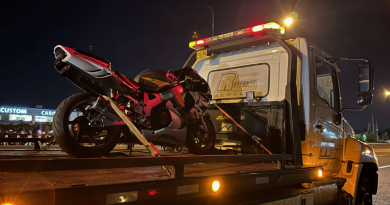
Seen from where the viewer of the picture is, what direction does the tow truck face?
facing away from the viewer and to the right of the viewer

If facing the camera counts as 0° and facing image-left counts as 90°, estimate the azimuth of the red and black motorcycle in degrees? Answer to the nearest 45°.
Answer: approximately 225°
